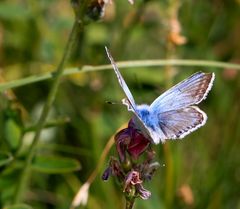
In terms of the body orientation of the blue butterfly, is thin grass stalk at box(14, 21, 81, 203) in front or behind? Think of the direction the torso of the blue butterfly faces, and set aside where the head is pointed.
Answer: in front

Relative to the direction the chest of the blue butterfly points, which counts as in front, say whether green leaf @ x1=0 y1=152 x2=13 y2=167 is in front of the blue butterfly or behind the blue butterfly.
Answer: in front

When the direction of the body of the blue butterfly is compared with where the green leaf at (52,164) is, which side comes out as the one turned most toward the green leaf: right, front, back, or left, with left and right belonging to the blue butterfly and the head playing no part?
front

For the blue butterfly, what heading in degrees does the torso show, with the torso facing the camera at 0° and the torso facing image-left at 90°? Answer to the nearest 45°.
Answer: approximately 135°
